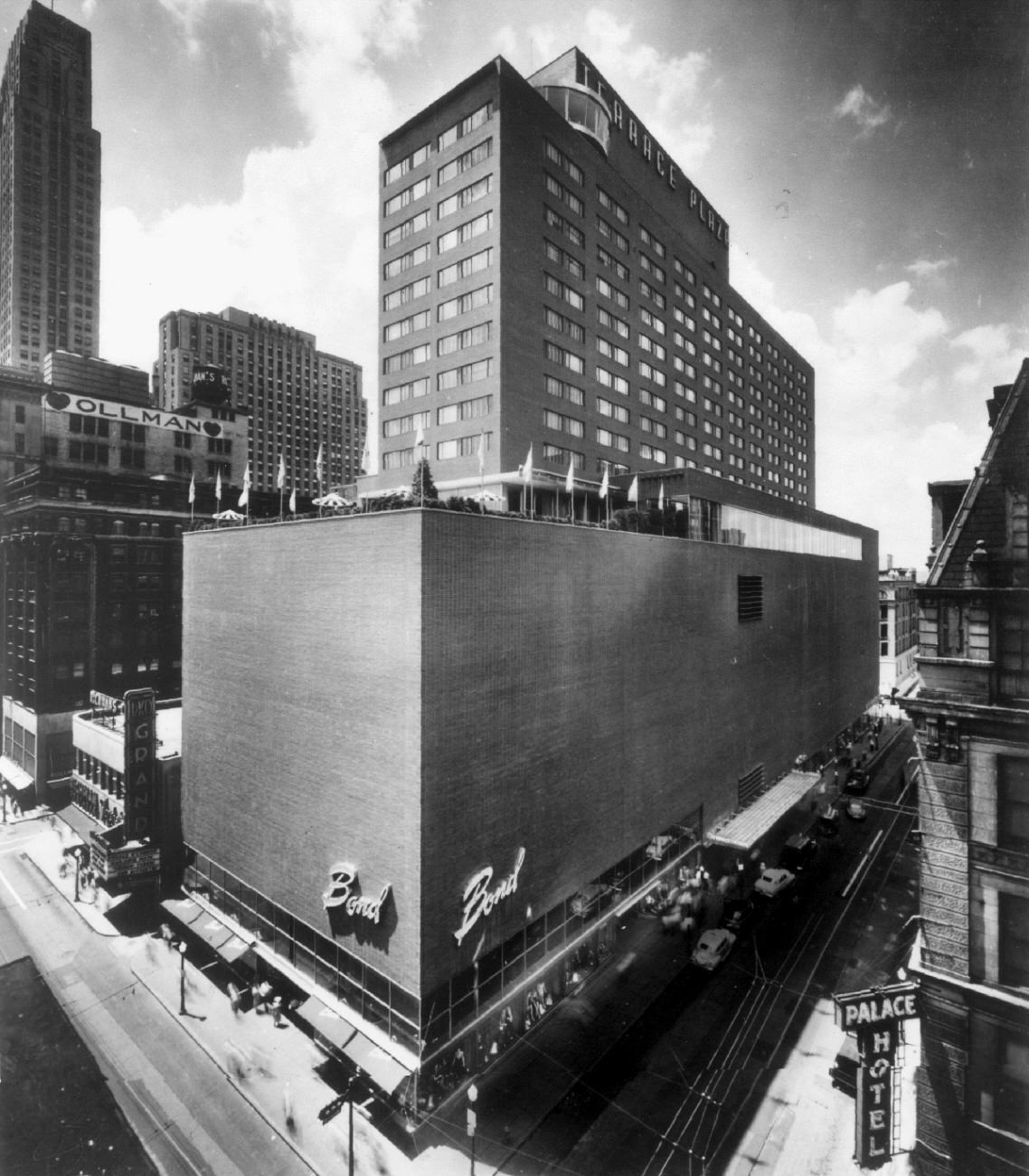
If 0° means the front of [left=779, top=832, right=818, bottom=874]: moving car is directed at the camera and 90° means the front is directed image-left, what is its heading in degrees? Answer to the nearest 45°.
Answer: approximately 45°

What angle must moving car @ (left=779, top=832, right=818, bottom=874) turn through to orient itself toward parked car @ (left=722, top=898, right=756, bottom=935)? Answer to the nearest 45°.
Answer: approximately 45° to its left

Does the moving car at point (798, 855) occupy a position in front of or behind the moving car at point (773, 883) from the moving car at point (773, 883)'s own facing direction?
behind

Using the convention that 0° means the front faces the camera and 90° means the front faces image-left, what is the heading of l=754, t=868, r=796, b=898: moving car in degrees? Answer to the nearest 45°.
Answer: approximately 45°

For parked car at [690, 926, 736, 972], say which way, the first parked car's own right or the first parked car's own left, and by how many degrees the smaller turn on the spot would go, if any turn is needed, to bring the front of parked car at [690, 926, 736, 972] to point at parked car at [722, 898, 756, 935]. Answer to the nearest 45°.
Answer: approximately 135° to the first parked car's own right

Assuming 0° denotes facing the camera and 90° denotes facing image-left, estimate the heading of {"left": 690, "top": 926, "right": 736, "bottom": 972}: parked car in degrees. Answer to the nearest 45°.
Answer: approximately 45°
